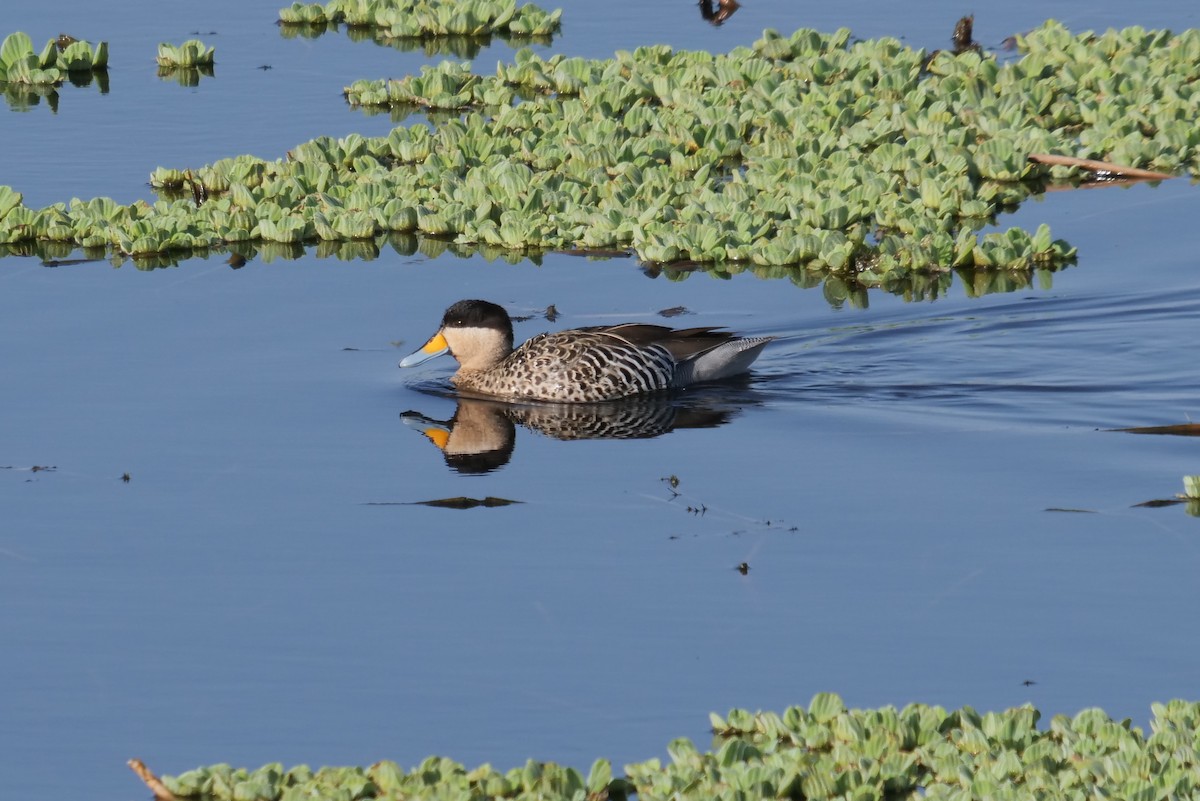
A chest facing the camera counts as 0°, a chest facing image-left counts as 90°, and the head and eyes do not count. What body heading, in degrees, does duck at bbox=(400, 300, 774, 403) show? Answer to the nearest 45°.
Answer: approximately 90°

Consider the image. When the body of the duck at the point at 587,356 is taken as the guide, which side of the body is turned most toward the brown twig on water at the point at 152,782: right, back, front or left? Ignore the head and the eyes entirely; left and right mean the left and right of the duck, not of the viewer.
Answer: left

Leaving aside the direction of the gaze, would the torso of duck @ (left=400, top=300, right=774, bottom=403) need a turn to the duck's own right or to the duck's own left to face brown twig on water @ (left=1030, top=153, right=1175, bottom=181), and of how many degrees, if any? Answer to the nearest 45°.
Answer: approximately 135° to the duck's own right
